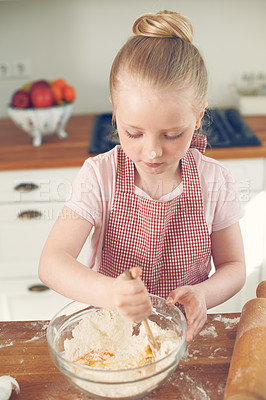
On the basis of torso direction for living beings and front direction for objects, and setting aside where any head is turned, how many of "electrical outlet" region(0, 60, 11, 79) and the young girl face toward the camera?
2

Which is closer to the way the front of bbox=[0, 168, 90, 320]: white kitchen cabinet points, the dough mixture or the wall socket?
the dough mixture

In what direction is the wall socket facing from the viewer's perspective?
toward the camera

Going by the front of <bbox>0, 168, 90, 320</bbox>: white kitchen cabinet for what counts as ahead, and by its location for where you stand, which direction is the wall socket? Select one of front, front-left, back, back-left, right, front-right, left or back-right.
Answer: back

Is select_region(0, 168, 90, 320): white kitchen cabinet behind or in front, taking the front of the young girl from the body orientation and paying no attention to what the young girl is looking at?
behind

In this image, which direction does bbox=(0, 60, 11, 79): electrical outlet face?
toward the camera

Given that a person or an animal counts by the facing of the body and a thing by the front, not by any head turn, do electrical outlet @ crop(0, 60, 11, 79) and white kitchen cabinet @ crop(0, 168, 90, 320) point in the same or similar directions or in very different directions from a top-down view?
same or similar directions

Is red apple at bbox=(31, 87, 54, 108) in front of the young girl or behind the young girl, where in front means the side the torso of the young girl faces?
behind

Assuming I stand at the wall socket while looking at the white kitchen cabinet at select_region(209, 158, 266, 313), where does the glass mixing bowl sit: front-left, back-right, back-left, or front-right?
front-right
